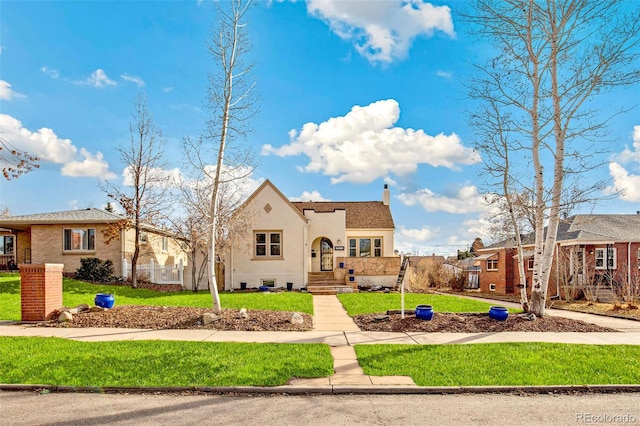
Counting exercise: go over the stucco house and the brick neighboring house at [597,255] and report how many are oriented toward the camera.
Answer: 2

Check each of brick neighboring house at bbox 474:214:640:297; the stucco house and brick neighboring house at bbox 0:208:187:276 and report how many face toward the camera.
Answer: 3

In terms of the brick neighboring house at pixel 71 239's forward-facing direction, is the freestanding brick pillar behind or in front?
in front

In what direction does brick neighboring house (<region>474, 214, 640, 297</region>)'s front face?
toward the camera

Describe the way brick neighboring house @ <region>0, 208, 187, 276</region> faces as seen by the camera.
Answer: facing the viewer

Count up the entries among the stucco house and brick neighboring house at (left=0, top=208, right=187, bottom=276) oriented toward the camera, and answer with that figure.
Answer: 2

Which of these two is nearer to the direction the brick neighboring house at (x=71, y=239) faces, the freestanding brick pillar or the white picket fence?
the freestanding brick pillar

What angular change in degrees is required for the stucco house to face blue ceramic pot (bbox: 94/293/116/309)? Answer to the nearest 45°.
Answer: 0° — it already faces it

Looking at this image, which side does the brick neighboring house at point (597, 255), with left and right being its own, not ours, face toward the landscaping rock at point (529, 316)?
front

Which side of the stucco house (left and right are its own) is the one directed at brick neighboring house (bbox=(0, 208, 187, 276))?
right
